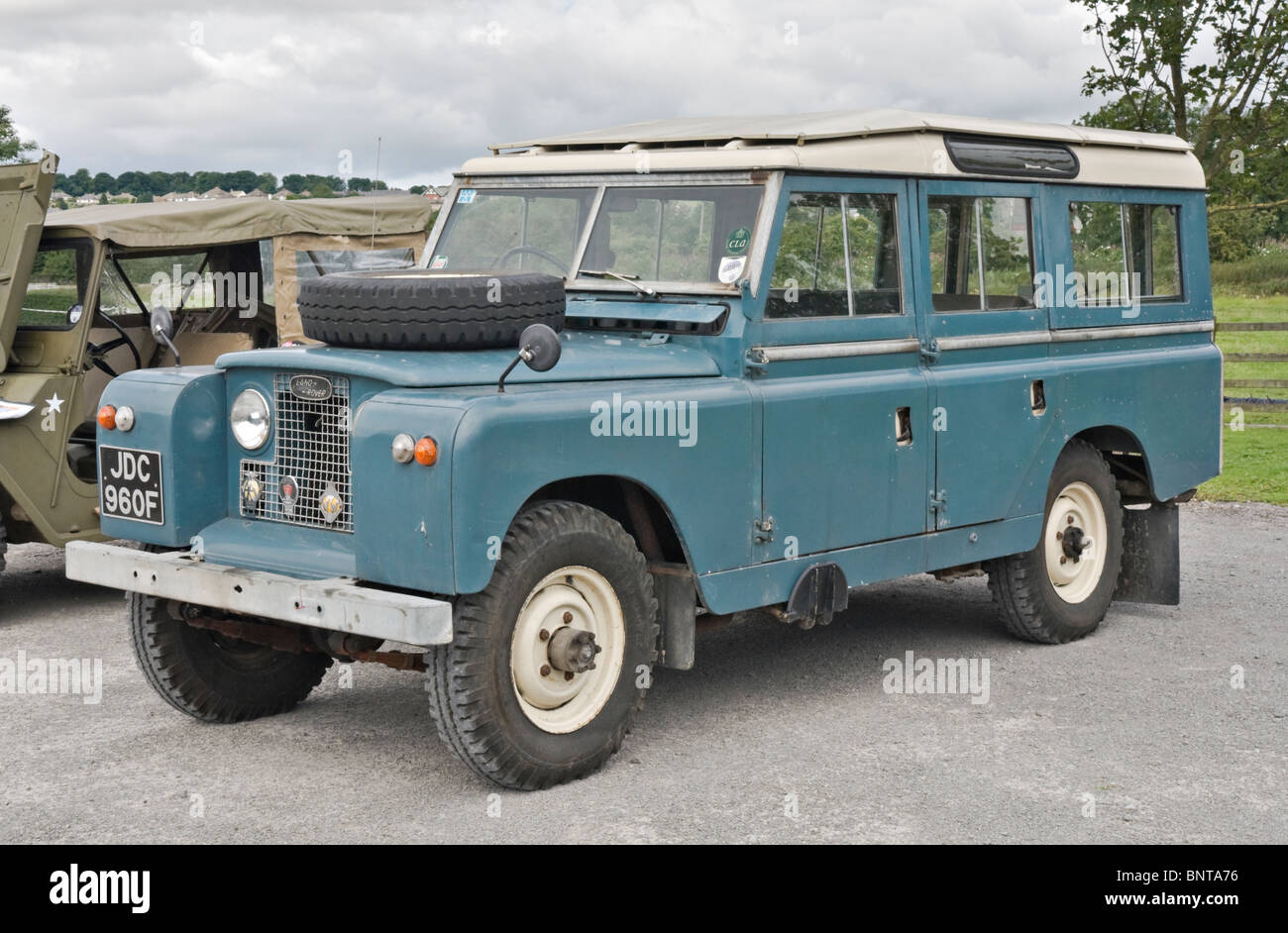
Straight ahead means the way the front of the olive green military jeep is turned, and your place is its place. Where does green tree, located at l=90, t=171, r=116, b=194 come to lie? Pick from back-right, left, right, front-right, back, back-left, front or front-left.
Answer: back-right

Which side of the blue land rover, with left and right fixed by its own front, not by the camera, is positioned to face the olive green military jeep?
right

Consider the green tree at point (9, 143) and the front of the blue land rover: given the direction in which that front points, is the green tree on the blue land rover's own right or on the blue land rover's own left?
on the blue land rover's own right

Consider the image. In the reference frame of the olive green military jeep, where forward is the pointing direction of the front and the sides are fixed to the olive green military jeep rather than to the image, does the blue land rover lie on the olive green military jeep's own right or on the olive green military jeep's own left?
on the olive green military jeep's own left

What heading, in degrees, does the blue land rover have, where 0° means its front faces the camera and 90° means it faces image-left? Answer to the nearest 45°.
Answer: approximately 45°

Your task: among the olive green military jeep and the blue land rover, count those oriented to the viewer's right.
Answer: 0
